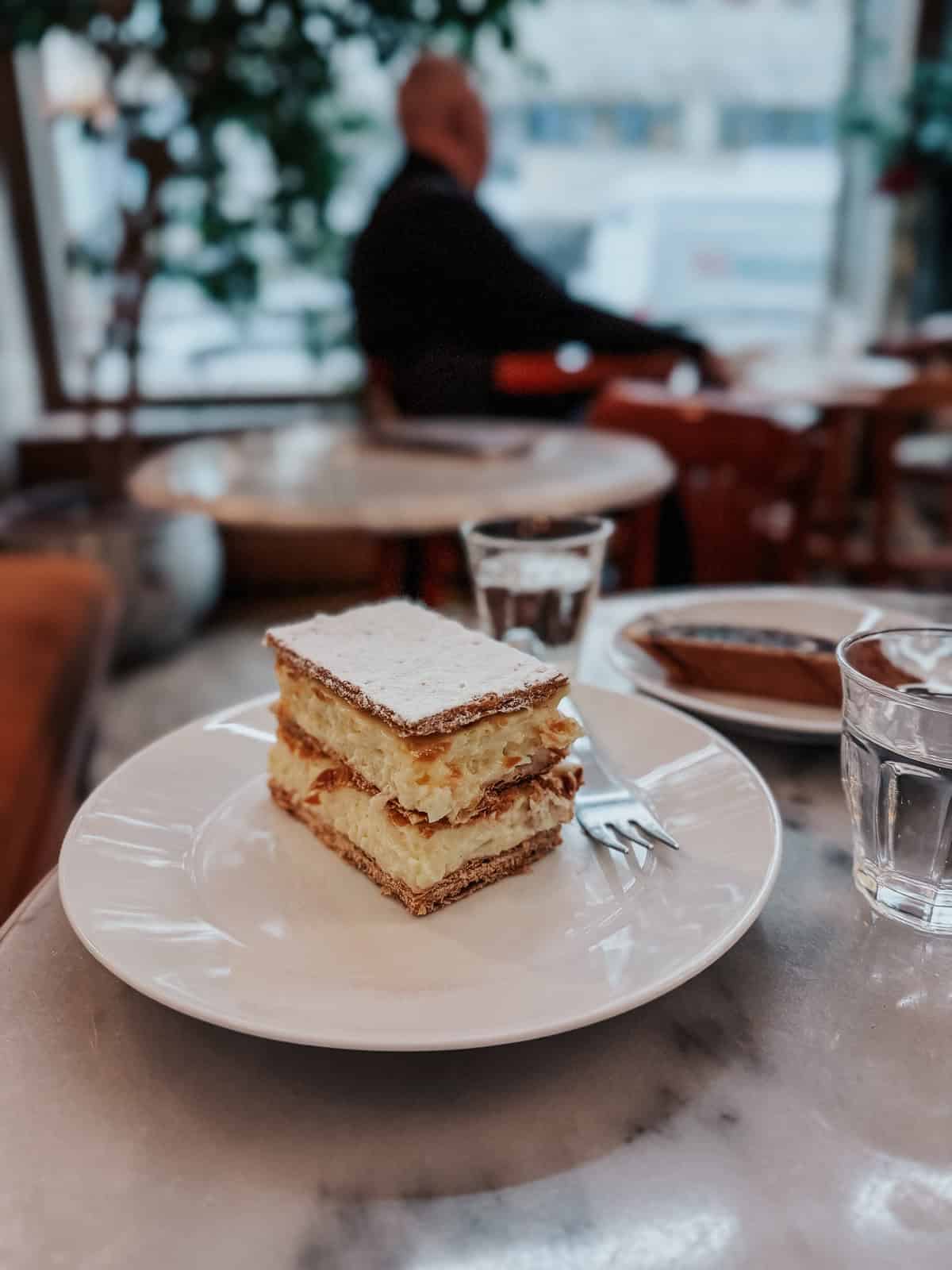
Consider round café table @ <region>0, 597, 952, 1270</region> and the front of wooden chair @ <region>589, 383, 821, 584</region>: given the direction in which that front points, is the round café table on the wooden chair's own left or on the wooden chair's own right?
on the wooden chair's own left

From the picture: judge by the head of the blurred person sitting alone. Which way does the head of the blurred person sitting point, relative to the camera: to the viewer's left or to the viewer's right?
to the viewer's right

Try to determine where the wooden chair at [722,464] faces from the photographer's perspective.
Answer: facing away from the viewer and to the left of the viewer

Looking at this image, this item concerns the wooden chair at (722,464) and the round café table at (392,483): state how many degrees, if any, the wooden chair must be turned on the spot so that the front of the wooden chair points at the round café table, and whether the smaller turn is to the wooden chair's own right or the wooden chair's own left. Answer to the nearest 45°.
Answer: approximately 90° to the wooden chair's own left

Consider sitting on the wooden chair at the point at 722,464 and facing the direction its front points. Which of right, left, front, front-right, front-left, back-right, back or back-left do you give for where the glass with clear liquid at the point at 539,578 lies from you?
back-left

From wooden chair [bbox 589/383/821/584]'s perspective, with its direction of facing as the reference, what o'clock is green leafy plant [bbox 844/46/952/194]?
The green leafy plant is roughly at 2 o'clock from the wooden chair.

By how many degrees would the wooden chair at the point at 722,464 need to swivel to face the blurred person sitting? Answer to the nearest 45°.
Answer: approximately 45° to its left
